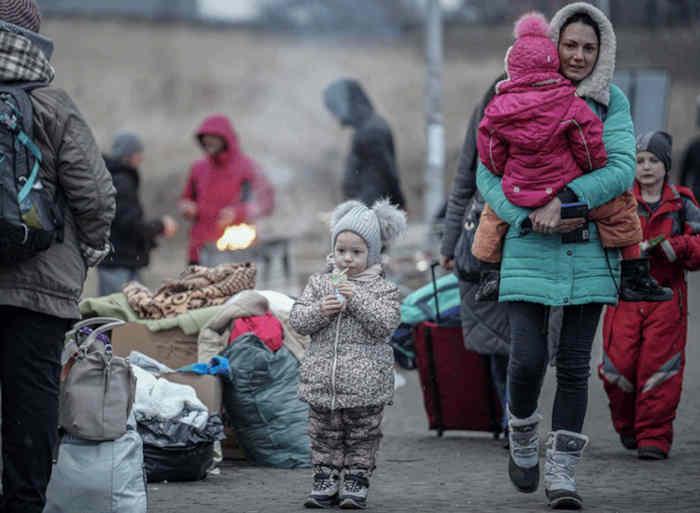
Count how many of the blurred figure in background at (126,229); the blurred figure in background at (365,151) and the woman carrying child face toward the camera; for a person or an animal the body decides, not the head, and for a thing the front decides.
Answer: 1

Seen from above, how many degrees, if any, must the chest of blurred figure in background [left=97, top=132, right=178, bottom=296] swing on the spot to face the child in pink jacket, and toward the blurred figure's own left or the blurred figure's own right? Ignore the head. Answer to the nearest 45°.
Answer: approximately 90° to the blurred figure's own right

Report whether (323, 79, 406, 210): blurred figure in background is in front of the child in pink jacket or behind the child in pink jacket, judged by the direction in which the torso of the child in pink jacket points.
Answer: in front

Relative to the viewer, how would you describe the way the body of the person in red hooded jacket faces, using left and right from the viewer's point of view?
facing the viewer and to the left of the viewer

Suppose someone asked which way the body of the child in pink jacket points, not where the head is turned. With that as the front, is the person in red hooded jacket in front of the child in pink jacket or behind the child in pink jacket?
in front

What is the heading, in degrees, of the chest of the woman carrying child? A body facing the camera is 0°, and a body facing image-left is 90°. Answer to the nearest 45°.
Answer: approximately 0°

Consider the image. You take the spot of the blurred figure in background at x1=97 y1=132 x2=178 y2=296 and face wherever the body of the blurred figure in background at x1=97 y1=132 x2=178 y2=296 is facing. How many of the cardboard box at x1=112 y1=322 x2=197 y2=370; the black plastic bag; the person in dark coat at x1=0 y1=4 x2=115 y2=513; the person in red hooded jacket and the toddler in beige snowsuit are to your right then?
4

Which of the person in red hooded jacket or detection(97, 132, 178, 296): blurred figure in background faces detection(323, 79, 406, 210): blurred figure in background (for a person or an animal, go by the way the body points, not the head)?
detection(97, 132, 178, 296): blurred figure in background

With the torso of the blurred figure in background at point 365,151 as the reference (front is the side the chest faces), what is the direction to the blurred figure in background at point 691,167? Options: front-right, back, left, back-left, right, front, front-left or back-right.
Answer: back-right

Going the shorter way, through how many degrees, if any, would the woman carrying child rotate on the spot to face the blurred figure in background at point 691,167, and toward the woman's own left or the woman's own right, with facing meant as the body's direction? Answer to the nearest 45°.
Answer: approximately 180°

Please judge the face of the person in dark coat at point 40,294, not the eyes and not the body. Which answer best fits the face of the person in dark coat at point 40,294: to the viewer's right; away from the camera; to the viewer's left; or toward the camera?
away from the camera

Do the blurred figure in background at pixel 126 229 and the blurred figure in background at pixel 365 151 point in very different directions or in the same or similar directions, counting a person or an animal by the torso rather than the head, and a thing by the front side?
very different directions

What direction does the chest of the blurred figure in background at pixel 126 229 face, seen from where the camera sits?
to the viewer's right

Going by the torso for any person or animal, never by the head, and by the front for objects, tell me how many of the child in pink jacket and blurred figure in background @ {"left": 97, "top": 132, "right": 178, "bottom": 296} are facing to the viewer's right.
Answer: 1
